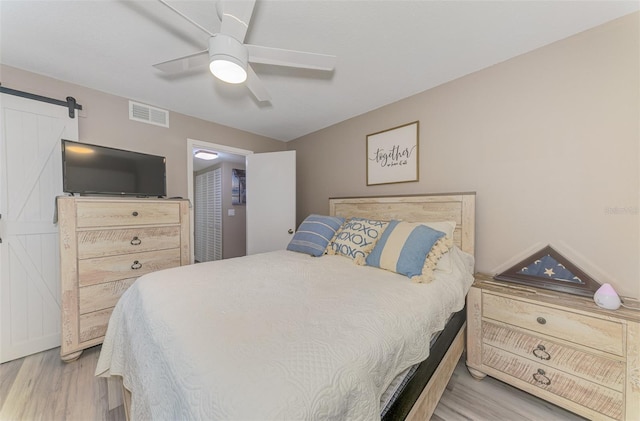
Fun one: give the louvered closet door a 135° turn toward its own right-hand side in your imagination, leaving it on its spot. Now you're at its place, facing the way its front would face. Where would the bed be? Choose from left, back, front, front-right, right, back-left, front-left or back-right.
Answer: back

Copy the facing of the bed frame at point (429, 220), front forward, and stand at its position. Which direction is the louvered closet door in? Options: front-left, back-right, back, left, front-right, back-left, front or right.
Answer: right

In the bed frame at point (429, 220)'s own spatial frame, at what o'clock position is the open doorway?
The open doorway is roughly at 3 o'clock from the bed frame.

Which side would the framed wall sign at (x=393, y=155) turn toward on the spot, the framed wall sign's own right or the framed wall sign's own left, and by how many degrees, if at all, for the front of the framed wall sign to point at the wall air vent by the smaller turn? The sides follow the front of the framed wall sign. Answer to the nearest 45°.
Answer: approximately 45° to the framed wall sign's own right

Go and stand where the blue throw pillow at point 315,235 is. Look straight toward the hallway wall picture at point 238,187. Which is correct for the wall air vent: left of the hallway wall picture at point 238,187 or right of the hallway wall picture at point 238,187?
left

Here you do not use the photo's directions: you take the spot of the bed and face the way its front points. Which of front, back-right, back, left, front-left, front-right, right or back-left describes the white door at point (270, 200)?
back-right

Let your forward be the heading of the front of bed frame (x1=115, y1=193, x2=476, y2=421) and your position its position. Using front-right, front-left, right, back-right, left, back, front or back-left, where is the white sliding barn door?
front-right

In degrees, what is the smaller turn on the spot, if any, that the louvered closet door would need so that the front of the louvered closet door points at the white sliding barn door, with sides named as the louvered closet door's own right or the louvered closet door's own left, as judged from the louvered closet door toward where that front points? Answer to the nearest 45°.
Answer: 0° — it already faces it

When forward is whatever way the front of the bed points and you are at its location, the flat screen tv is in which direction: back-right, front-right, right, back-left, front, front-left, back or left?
right

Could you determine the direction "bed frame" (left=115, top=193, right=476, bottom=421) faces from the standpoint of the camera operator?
facing the viewer and to the left of the viewer
